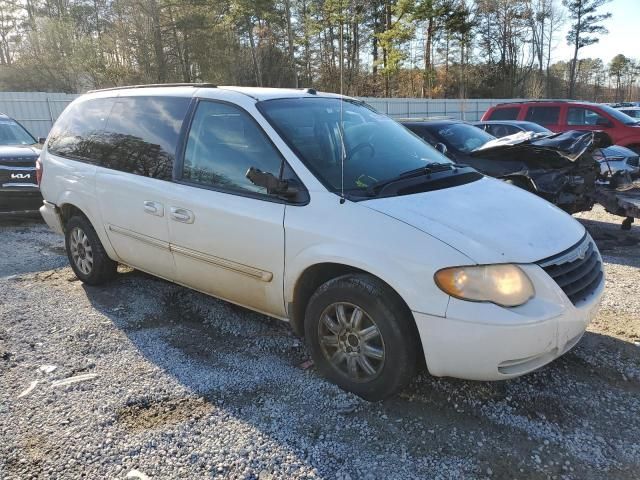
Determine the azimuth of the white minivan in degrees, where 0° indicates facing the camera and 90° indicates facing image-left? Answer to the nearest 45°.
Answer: approximately 315°
